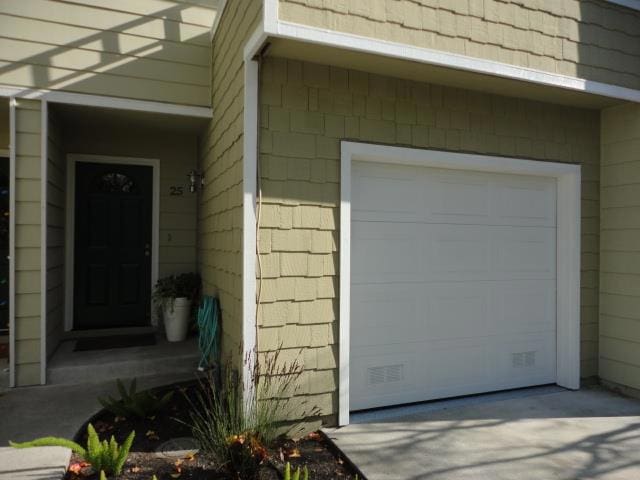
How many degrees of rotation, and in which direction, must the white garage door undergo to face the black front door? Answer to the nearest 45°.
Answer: approximately 135° to its right

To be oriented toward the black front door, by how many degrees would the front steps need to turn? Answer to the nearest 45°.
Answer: approximately 180°

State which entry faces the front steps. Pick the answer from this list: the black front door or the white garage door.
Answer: the black front door

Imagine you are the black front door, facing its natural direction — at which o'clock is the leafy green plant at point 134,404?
The leafy green plant is roughly at 12 o'clock from the black front door.

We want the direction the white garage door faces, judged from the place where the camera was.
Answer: facing the viewer and to the right of the viewer

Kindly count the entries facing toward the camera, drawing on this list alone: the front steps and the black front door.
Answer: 2

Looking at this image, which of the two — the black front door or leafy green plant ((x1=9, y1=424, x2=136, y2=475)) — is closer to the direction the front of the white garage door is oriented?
the leafy green plant

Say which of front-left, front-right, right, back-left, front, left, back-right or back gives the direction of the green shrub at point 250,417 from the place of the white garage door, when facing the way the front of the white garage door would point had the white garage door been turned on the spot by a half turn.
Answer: left

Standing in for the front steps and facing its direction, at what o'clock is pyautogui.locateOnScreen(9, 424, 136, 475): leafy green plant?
The leafy green plant is roughly at 12 o'clock from the front steps.

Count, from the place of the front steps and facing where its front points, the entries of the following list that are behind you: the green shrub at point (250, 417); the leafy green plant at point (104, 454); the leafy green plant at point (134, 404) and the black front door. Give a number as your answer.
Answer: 1

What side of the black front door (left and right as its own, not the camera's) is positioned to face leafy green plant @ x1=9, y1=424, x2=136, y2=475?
front

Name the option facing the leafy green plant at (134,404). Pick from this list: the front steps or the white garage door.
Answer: the front steps

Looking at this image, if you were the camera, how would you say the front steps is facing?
facing the viewer

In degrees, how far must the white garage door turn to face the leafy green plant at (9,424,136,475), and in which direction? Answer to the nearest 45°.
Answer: approximately 90° to its right
